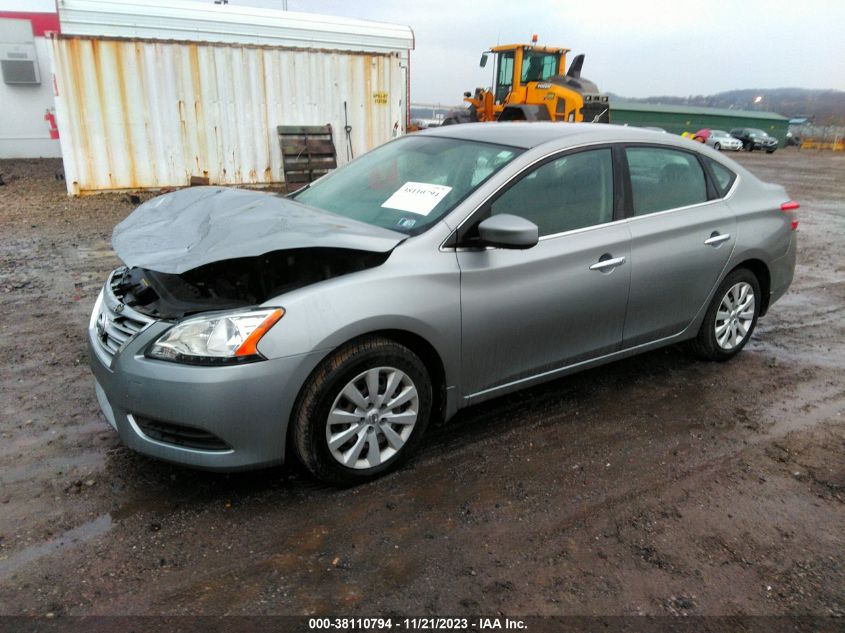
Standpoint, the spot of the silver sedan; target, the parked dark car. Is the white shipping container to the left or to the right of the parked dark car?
left

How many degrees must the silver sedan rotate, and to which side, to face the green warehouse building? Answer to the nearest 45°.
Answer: approximately 135° to its right

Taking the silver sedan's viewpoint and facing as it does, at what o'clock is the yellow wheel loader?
The yellow wheel loader is roughly at 5 o'clock from the silver sedan.

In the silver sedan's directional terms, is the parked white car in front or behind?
behind

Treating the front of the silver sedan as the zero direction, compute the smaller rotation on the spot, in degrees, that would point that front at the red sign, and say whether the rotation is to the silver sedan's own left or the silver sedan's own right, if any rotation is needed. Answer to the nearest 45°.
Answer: approximately 90° to the silver sedan's own right

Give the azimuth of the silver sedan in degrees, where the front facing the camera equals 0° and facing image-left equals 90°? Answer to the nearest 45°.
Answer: approximately 45°

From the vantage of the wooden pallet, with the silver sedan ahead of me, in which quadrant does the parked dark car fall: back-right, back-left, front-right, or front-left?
back-left

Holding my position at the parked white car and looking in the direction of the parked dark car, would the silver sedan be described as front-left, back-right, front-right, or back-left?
back-right

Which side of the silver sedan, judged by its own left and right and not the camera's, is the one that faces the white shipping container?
right

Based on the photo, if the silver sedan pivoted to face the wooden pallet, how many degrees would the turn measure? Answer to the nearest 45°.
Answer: approximately 135° to its right
